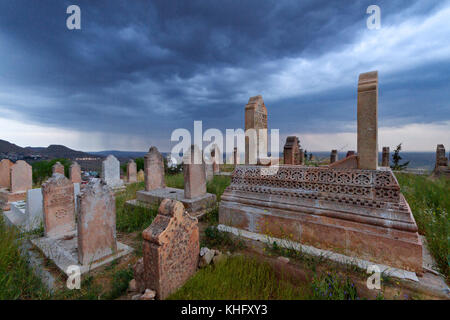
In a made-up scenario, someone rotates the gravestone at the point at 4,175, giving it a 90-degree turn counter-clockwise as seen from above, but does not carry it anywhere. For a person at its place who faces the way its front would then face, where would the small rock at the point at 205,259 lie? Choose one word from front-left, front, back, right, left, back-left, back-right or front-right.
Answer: right

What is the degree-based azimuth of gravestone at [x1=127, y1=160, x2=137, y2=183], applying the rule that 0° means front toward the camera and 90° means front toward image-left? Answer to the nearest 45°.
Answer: approximately 0°

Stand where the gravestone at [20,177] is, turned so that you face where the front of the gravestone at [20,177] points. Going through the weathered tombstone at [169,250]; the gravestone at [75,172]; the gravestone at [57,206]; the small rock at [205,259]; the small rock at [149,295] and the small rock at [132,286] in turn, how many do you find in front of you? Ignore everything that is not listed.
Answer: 5

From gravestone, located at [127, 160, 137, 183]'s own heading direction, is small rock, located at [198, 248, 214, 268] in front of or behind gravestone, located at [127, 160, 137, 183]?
in front

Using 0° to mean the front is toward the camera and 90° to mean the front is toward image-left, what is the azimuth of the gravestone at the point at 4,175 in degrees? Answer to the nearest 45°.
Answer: approximately 0°

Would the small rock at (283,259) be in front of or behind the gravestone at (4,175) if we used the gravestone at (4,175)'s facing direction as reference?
in front
